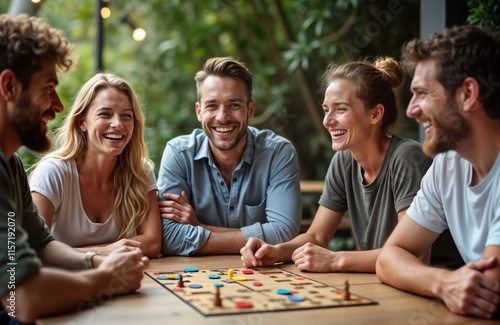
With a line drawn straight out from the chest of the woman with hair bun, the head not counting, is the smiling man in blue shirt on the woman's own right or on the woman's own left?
on the woman's own right

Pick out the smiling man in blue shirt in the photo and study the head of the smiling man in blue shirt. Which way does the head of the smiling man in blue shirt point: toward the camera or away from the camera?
toward the camera

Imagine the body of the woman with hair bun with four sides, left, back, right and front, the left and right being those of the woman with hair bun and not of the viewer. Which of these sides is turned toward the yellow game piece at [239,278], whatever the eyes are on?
front

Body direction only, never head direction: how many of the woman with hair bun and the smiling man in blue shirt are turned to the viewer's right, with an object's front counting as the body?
0

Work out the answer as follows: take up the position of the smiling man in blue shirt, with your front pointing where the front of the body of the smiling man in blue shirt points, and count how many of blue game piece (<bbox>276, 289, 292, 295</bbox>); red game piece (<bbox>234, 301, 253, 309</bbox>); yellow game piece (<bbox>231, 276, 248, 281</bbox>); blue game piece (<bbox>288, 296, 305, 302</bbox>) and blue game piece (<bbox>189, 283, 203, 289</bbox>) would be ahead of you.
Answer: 5

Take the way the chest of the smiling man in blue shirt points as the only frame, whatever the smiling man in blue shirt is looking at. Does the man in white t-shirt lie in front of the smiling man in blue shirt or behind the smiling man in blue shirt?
in front

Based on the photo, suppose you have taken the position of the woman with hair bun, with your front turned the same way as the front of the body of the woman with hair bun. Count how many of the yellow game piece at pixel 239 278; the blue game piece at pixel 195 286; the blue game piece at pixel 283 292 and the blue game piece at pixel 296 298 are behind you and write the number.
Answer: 0

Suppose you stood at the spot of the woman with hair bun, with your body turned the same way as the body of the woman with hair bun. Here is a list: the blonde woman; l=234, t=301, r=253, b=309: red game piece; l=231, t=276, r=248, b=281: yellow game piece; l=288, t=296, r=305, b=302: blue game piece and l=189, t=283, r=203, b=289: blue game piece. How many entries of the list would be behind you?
0

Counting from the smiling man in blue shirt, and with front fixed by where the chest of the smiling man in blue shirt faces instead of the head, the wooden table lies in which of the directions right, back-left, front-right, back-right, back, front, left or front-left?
front

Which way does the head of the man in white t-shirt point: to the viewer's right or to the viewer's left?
to the viewer's left

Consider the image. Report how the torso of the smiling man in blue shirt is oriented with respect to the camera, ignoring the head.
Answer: toward the camera

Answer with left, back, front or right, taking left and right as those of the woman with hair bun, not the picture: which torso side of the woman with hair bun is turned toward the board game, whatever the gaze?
front

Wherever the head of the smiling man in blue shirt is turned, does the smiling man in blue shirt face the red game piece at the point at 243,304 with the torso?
yes

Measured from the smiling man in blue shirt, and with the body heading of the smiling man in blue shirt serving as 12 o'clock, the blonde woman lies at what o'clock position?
The blonde woman is roughly at 2 o'clock from the smiling man in blue shirt.

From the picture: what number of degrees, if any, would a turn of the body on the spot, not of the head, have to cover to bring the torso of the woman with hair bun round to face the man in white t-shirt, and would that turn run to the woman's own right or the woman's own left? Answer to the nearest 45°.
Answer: approximately 45° to the woman's own left

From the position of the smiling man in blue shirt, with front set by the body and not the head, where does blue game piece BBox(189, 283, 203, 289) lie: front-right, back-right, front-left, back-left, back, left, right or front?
front

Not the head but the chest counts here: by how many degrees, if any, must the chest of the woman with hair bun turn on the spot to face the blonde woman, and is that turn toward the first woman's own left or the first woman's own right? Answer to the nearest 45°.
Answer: approximately 45° to the first woman's own right

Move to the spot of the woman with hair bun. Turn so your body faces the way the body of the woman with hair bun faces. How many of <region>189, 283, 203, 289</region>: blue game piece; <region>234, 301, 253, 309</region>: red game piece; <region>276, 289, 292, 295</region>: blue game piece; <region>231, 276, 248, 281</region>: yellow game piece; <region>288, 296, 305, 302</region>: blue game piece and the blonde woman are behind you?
0
